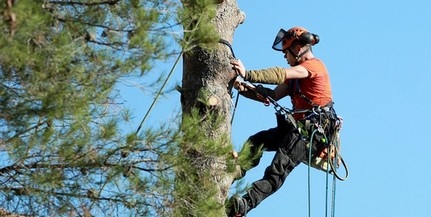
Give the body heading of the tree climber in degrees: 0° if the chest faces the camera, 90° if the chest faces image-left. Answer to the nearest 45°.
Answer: approximately 90°
